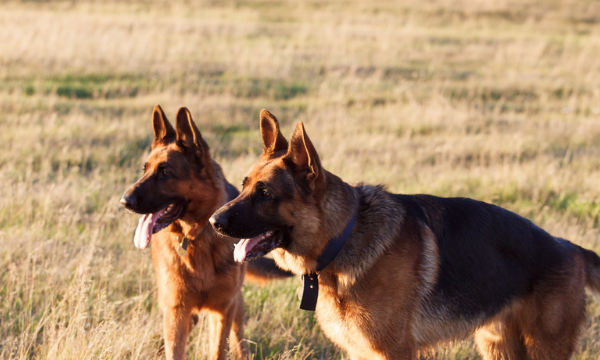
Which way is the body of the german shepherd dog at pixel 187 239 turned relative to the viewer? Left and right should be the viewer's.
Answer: facing the viewer and to the left of the viewer

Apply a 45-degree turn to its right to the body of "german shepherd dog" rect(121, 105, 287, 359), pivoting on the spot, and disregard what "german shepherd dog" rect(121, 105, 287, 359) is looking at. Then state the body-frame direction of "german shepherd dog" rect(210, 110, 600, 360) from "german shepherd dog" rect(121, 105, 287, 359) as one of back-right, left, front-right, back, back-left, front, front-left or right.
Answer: back-left
